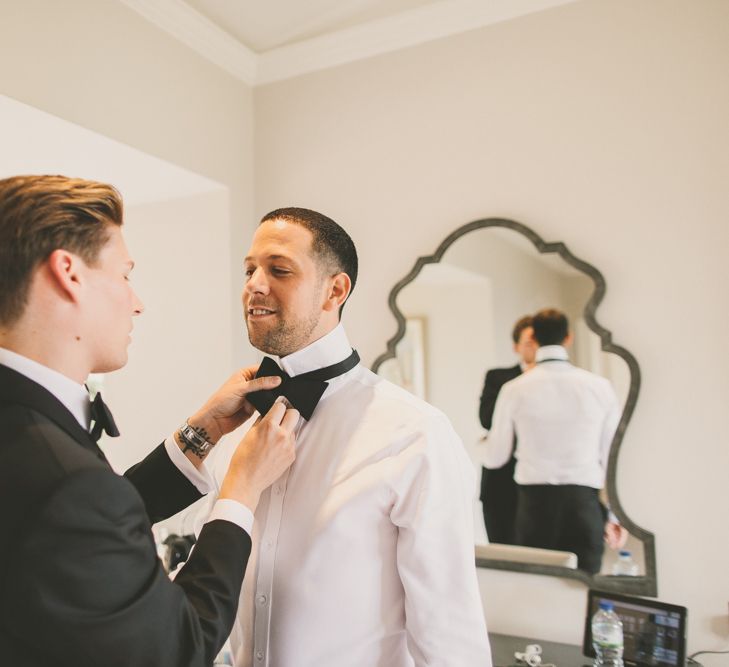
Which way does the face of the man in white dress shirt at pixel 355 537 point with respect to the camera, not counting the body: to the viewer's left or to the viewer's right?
to the viewer's left

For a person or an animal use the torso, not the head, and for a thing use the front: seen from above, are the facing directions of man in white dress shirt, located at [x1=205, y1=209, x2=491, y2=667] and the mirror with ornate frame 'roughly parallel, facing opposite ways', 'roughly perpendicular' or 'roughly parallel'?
roughly parallel

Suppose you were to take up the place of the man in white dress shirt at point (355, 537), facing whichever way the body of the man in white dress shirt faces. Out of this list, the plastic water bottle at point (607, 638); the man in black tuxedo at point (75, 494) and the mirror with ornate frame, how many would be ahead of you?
1

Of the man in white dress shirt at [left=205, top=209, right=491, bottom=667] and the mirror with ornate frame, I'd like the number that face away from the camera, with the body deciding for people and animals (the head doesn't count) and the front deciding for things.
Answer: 0

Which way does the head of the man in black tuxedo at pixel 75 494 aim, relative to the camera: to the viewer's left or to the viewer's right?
to the viewer's right

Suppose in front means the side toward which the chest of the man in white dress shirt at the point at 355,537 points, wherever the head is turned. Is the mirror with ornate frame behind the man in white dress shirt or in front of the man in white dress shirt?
behind

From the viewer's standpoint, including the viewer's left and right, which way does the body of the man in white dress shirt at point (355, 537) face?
facing the viewer and to the left of the viewer

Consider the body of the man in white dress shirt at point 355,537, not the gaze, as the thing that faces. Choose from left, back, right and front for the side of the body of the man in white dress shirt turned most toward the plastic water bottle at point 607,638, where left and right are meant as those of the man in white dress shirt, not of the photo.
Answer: back

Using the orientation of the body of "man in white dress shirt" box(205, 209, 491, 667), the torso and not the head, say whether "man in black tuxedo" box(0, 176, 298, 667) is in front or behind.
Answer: in front

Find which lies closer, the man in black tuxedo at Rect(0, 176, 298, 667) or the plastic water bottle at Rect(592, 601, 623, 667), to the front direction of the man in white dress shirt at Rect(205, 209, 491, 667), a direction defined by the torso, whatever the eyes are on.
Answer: the man in black tuxedo
